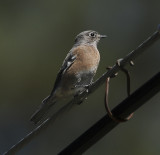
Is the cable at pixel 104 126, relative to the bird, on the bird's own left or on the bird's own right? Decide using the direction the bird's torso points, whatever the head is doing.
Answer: on the bird's own right

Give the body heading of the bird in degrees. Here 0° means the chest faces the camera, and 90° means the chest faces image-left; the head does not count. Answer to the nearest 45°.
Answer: approximately 270°
